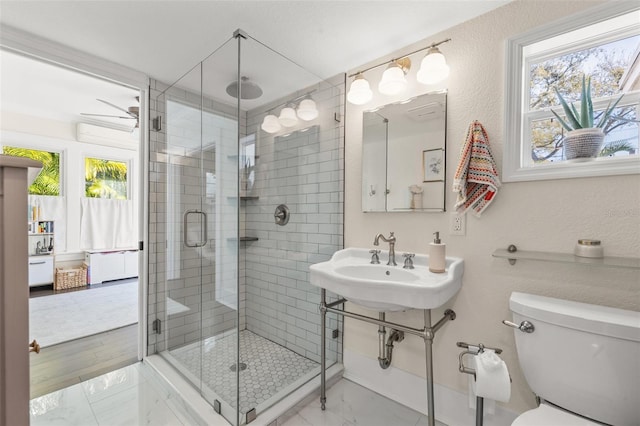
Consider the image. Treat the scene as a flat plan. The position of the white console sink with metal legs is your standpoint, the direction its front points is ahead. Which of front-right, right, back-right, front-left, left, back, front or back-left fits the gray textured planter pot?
back-left

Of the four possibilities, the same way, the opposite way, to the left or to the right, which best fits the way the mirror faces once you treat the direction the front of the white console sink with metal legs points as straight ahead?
the same way

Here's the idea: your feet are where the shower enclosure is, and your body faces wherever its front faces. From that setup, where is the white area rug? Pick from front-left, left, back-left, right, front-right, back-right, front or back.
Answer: right

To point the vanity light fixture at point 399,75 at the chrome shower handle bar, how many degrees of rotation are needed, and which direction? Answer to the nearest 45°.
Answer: approximately 45° to its right

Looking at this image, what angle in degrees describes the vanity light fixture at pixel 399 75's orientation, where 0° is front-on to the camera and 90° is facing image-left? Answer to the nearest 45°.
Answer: approximately 45°

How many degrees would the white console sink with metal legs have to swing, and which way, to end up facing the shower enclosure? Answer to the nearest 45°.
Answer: approximately 45° to its right

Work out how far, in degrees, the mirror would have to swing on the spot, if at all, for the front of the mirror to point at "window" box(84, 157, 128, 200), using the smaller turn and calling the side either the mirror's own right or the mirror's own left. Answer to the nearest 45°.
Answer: approximately 45° to the mirror's own right

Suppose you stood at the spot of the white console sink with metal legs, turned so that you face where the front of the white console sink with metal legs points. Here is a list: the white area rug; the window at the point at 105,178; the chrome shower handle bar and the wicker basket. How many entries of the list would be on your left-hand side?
0

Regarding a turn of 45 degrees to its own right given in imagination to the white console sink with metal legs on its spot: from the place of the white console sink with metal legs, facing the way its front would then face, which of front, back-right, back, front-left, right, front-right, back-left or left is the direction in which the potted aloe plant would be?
back

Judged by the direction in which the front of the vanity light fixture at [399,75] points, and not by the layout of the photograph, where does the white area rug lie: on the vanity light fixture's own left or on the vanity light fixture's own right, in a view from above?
on the vanity light fixture's own right

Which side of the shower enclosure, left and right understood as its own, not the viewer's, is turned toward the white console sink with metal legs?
left

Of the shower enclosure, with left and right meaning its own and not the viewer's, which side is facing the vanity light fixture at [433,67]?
left

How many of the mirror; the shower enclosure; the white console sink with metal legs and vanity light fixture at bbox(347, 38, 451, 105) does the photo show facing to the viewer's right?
0

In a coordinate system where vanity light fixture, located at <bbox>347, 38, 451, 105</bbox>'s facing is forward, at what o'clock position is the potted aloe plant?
The potted aloe plant is roughly at 8 o'clock from the vanity light fixture.

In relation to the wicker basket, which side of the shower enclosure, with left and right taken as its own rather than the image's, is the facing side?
right

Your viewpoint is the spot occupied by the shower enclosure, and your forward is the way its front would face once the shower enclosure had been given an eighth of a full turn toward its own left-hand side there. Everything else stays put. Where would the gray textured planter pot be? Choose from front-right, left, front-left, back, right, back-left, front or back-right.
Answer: front-left
